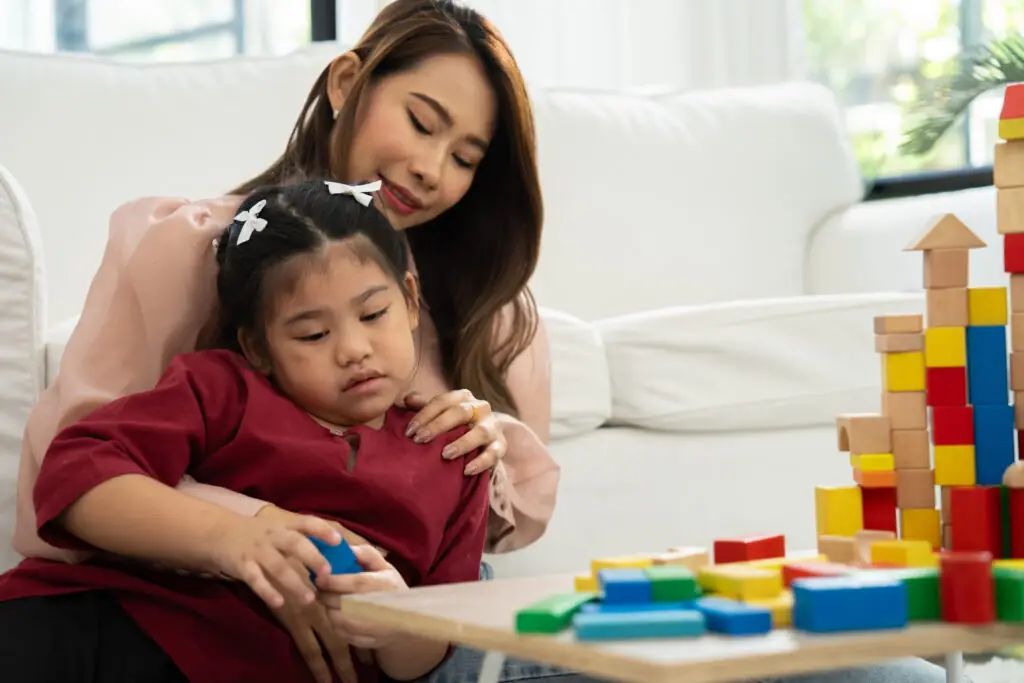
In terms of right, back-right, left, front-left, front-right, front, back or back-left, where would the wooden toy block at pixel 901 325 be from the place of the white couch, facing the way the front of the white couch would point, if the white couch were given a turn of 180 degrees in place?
back

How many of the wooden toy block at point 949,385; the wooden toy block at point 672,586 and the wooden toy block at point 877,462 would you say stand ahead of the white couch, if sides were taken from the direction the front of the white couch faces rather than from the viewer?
3

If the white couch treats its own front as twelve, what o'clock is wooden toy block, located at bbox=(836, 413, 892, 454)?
The wooden toy block is roughly at 12 o'clock from the white couch.

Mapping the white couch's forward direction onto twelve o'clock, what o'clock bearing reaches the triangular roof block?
The triangular roof block is roughly at 12 o'clock from the white couch.

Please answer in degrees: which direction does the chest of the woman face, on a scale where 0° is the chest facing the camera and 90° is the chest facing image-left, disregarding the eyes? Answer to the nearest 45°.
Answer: approximately 315°

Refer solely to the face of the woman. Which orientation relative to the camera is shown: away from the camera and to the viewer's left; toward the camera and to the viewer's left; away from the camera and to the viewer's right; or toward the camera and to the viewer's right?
toward the camera and to the viewer's right

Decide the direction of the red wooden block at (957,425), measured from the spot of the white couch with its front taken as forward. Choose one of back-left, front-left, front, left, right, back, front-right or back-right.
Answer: front

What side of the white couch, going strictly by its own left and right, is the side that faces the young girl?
front

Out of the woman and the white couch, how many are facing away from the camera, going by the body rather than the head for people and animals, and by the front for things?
0

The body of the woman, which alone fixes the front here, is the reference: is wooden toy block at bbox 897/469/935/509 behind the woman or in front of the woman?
in front

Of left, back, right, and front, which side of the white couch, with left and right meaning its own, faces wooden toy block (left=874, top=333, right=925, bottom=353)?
front

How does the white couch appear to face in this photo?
toward the camera

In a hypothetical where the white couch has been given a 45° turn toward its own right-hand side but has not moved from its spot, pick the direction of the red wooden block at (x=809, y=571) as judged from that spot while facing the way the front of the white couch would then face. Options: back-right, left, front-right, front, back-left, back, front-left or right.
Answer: front-left

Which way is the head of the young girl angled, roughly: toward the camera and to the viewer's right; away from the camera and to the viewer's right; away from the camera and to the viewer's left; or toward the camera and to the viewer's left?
toward the camera and to the viewer's right

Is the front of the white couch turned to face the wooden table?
yes
